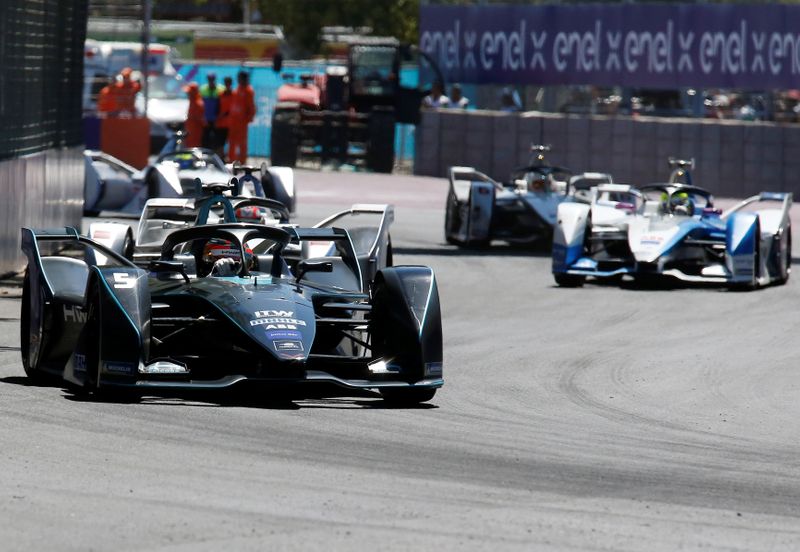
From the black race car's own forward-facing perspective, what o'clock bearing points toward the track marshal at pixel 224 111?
The track marshal is roughly at 6 o'clock from the black race car.

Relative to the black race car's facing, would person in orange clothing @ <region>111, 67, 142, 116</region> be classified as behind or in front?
behind

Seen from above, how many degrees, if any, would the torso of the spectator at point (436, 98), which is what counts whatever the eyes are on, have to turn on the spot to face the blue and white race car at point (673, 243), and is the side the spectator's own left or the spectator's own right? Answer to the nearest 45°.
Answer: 0° — they already face it

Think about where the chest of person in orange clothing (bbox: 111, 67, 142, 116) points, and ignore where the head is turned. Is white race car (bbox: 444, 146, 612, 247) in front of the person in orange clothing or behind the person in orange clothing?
in front

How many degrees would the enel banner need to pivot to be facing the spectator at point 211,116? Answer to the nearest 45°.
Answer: approximately 90° to its right

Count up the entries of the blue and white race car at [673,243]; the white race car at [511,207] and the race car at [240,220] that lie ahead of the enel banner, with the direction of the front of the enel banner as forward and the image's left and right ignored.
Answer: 3

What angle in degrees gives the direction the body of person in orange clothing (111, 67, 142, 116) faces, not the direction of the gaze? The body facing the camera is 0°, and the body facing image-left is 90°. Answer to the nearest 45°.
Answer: approximately 0°
